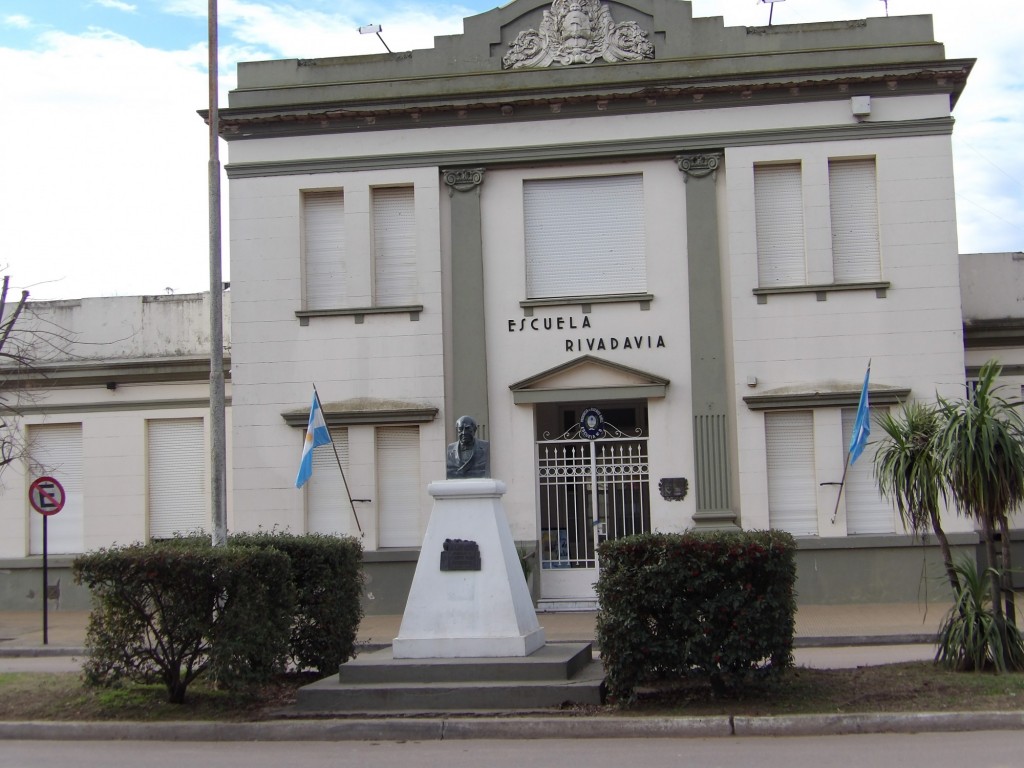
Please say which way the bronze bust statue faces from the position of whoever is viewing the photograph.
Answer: facing the viewer

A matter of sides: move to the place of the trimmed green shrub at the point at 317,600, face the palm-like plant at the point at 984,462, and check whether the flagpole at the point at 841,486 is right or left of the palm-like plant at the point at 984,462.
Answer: left

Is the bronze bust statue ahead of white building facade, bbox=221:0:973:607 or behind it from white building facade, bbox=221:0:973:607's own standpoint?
ahead

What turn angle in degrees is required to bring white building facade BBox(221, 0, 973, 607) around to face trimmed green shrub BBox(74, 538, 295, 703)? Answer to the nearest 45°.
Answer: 0° — it already faces it

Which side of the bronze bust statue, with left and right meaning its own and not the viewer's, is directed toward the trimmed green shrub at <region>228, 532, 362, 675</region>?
right

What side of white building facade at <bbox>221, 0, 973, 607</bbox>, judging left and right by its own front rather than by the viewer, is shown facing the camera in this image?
front

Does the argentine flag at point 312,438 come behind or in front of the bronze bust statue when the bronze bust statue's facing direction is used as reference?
behind

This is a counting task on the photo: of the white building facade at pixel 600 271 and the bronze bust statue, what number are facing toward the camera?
2

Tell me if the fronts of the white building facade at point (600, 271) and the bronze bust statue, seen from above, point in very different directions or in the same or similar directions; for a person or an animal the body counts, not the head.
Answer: same or similar directions

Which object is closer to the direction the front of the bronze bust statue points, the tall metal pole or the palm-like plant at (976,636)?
the palm-like plant

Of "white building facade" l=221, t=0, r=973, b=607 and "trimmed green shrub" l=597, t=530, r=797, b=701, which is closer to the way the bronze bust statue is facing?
the trimmed green shrub

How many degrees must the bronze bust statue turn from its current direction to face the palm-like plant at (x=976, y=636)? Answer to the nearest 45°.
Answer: approximately 90° to its left
